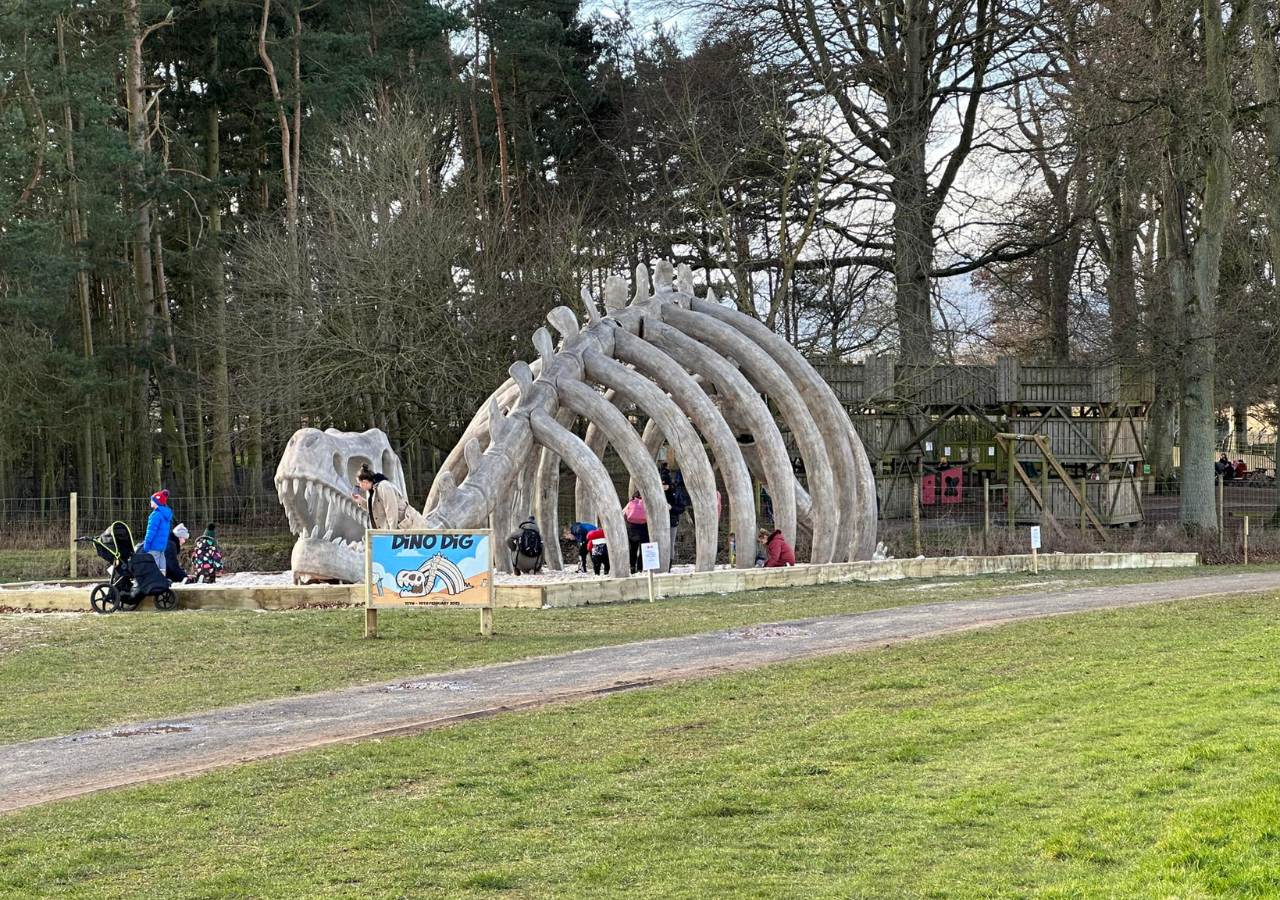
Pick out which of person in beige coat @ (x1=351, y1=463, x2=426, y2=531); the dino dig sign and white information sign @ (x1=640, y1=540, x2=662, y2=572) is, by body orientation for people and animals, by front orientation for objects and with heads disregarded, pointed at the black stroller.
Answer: the person in beige coat

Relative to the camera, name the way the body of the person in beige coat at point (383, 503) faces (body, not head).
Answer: to the viewer's left

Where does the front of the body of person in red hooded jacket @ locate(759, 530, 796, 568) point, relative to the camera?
to the viewer's left

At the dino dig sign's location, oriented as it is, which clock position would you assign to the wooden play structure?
The wooden play structure is roughly at 7 o'clock from the dino dig sign.

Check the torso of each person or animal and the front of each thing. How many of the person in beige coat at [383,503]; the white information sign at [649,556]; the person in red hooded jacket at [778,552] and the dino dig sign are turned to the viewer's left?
2

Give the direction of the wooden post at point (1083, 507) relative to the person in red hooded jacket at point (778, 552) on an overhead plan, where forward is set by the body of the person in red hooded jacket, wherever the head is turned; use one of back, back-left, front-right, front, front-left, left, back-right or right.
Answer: back-right

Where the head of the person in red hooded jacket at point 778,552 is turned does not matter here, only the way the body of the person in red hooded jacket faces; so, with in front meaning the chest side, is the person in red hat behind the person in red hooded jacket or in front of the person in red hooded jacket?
in front

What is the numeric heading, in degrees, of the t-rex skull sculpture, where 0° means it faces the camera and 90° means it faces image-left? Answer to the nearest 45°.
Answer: approximately 45°

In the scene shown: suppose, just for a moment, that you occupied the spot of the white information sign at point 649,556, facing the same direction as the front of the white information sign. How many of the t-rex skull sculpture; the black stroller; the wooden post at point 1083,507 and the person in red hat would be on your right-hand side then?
3

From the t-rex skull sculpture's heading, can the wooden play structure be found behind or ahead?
behind
